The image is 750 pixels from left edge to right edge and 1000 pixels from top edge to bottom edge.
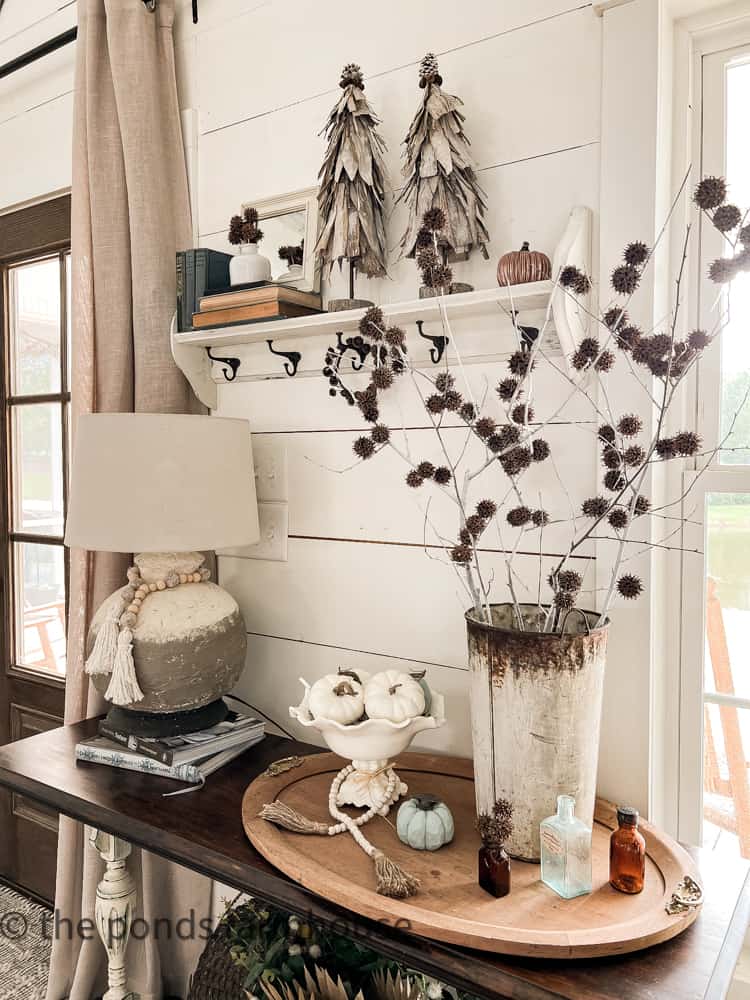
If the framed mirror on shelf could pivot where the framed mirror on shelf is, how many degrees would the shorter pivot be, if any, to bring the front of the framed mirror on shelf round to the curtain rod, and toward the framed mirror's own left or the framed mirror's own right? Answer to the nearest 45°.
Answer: approximately 90° to the framed mirror's own right

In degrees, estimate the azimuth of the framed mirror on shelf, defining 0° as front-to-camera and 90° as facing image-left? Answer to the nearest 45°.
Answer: approximately 45°

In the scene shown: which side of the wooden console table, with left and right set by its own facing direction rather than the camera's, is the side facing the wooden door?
right

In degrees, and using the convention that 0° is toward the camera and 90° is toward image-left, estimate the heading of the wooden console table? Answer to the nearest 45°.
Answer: approximately 45°
